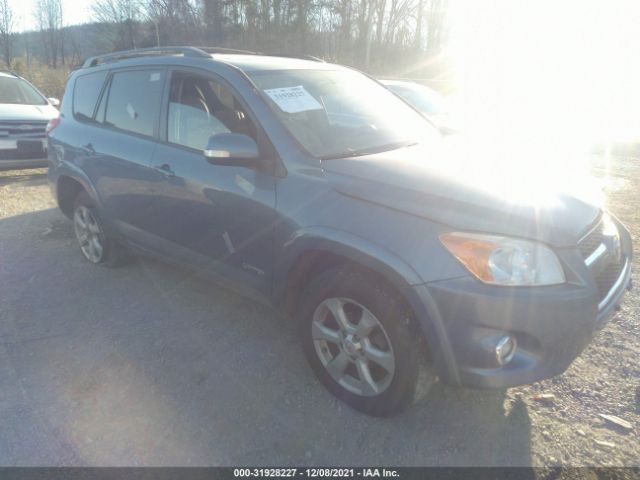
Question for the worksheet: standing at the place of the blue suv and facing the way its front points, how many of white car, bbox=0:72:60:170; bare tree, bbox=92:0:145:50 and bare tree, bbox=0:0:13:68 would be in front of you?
0

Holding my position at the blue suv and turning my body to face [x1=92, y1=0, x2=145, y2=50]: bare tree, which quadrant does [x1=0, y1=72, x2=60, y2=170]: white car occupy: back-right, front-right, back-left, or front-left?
front-left

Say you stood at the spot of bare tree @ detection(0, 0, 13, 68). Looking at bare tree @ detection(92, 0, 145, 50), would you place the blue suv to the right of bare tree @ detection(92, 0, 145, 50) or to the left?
right

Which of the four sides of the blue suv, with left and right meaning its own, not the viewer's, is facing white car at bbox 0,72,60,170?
back

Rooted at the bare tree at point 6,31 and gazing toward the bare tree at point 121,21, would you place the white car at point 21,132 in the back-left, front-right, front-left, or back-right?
front-right

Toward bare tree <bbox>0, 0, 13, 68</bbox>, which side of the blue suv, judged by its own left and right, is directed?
back

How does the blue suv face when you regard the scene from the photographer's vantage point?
facing the viewer and to the right of the viewer

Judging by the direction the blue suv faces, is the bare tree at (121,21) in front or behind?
behind
